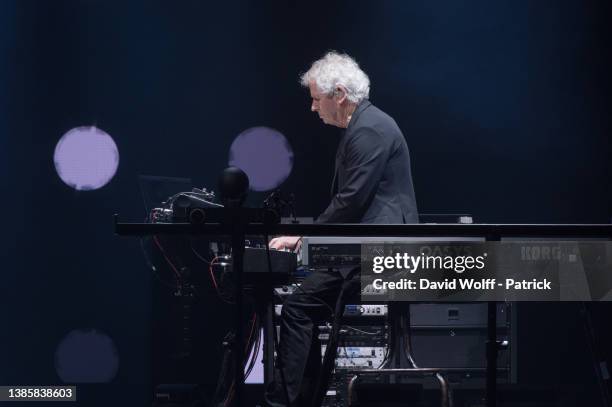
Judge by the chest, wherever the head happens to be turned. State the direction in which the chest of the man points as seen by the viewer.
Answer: to the viewer's left

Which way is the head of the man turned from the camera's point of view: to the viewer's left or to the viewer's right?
to the viewer's left

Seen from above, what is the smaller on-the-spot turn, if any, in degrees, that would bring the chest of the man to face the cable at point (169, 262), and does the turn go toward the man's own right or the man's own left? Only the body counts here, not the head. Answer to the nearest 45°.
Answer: approximately 45° to the man's own right
